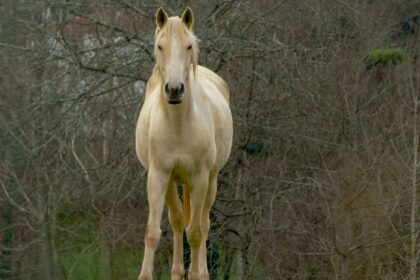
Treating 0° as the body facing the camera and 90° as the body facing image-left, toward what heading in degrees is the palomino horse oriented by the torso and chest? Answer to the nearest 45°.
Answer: approximately 0°
